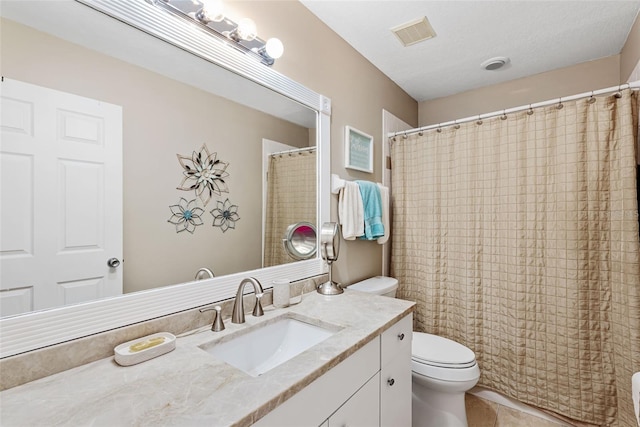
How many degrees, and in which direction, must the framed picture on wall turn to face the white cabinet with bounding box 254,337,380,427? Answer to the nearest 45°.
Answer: approximately 45° to its right

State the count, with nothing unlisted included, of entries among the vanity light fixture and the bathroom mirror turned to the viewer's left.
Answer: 0

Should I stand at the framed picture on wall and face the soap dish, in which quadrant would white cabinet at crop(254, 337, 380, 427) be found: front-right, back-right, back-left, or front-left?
front-left

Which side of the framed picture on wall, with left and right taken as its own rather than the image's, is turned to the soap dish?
right

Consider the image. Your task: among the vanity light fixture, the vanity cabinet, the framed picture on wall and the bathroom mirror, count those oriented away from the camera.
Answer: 0

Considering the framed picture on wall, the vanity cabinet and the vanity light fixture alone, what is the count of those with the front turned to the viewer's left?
0

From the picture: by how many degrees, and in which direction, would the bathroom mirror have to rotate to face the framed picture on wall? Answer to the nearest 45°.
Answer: approximately 45° to its left

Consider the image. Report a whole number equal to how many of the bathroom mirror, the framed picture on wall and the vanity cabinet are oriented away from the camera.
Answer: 0

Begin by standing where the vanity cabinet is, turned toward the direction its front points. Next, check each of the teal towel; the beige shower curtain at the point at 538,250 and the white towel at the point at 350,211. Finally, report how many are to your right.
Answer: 0

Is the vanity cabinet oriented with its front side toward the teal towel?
no

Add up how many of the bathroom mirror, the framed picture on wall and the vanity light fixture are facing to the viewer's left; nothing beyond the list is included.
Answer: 0

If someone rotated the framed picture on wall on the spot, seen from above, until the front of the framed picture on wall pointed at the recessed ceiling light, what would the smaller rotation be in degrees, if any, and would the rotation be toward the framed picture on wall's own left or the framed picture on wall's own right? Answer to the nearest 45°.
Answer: approximately 45° to the framed picture on wall's own left

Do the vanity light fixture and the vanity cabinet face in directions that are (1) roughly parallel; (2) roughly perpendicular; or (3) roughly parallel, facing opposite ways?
roughly parallel

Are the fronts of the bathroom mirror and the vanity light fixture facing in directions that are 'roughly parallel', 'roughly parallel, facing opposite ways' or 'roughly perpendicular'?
roughly parallel

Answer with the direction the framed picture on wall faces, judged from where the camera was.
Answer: facing the viewer and to the right of the viewer

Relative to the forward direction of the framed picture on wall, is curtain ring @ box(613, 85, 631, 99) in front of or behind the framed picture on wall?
in front

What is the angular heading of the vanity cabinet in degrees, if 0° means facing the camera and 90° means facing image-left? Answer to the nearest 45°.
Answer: approximately 315°

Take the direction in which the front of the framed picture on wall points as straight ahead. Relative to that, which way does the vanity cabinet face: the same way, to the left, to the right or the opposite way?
the same way

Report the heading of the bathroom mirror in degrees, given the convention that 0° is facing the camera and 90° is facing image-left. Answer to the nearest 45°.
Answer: approximately 315°
